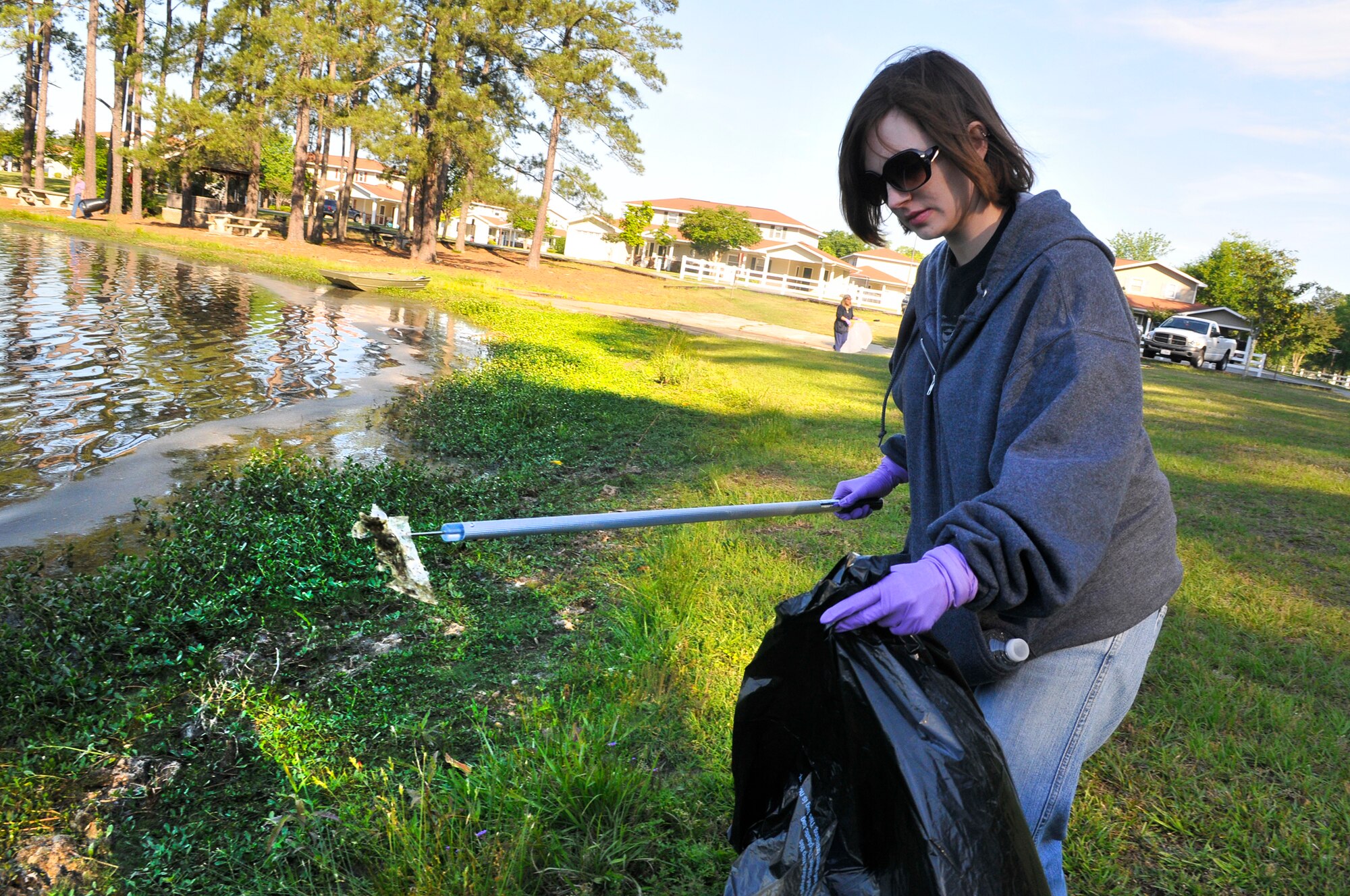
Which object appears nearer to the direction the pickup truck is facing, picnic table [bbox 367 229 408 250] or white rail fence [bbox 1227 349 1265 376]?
the picnic table

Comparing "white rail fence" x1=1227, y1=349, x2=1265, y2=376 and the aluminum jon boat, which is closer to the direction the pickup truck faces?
the aluminum jon boat

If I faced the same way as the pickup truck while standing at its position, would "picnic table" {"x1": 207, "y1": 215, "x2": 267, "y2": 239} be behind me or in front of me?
in front

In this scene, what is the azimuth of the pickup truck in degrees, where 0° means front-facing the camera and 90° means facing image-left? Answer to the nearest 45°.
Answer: approximately 45°

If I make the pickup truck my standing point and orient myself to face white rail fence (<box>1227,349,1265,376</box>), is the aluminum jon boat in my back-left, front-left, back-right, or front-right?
back-left

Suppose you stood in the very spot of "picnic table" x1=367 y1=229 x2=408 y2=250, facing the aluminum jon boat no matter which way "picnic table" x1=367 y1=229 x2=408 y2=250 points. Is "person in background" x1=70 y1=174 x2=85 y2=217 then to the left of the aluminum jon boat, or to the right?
right

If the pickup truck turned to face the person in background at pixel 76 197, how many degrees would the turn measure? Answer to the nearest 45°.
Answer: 0° — it already faces them

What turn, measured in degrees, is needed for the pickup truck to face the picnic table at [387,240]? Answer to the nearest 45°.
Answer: approximately 45° to its right
